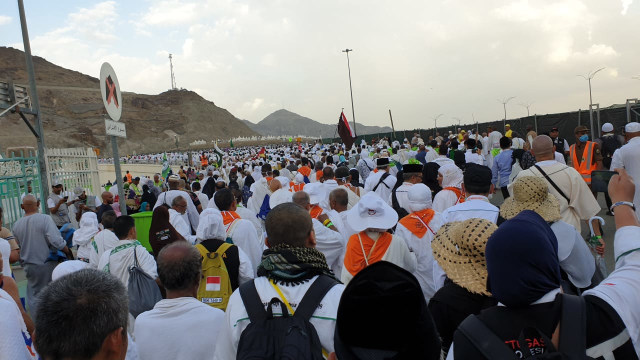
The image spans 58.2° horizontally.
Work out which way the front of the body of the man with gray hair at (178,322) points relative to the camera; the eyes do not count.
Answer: away from the camera

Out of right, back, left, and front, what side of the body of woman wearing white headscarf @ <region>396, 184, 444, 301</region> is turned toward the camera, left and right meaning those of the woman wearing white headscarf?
back

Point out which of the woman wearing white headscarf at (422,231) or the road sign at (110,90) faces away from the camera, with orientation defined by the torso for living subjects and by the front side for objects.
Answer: the woman wearing white headscarf

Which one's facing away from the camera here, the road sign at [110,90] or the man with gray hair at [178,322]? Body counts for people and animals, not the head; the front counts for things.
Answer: the man with gray hair

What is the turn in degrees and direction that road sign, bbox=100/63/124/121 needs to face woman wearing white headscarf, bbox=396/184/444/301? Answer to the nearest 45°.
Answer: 0° — it already faces them

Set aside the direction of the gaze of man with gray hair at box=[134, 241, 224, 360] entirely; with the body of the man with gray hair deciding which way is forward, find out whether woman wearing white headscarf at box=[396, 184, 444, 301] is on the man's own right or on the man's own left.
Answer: on the man's own right

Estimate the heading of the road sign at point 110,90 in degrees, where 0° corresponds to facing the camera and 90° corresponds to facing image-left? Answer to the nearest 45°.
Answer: approximately 315°

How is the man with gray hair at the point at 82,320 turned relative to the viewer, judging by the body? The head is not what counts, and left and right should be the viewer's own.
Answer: facing away from the viewer and to the right of the viewer

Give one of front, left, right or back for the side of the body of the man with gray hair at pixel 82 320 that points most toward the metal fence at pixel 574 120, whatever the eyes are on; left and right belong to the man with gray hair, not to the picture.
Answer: front

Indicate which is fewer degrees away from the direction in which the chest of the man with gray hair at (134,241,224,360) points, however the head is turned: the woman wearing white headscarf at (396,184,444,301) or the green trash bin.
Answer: the green trash bin
